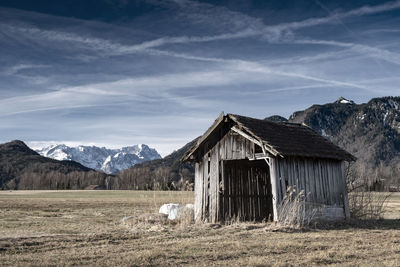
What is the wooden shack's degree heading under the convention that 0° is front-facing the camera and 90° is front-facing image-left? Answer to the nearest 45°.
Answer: approximately 45°
